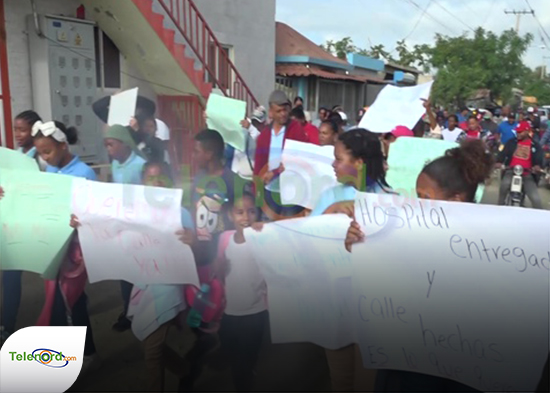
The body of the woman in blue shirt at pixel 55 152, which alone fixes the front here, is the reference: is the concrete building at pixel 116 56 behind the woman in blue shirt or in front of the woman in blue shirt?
behind

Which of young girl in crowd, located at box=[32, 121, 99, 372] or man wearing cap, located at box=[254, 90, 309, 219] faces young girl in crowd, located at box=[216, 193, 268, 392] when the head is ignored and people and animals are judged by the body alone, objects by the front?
the man wearing cap

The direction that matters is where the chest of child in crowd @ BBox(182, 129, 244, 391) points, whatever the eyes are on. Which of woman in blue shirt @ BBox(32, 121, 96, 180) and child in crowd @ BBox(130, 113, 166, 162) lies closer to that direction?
the woman in blue shirt

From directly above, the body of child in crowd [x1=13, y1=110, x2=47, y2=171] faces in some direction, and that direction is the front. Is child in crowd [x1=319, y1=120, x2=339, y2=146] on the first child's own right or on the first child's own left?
on the first child's own left

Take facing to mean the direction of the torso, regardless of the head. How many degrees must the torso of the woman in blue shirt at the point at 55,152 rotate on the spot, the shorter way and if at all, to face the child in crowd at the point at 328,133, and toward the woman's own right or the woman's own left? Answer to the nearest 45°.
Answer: approximately 135° to the woman's own left
